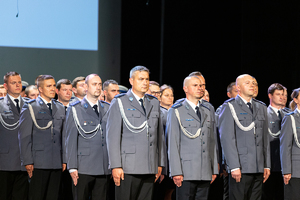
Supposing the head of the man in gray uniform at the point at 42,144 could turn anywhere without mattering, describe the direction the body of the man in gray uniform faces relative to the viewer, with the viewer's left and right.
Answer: facing the viewer and to the right of the viewer

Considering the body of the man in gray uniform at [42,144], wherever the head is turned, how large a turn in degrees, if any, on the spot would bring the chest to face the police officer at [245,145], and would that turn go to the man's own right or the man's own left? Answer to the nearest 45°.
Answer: approximately 45° to the man's own left

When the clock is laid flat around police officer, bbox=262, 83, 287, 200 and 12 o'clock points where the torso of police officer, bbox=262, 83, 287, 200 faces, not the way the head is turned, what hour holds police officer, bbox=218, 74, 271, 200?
police officer, bbox=218, 74, 271, 200 is roughly at 2 o'clock from police officer, bbox=262, 83, 287, 200.

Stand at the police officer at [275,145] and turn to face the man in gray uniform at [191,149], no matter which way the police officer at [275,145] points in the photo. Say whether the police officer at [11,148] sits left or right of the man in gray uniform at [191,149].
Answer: right

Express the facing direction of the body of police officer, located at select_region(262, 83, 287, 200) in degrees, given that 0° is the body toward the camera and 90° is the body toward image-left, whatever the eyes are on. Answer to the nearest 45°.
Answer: approximately 315°

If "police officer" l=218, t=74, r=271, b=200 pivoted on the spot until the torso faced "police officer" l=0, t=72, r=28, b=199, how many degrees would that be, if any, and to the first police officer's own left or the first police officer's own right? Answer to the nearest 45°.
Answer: approximately 135° to the first police officer's own right

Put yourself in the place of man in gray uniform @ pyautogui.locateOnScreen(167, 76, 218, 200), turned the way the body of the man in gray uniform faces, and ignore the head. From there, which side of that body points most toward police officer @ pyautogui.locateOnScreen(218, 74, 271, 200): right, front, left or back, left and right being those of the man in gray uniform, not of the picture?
left

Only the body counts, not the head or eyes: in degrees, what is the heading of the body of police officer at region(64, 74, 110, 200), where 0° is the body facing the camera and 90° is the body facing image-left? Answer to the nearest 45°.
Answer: approximately 315°

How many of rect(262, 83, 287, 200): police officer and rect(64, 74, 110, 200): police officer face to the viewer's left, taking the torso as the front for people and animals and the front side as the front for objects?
0
